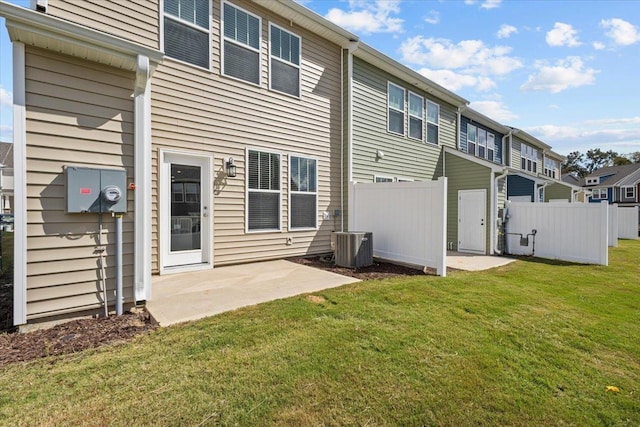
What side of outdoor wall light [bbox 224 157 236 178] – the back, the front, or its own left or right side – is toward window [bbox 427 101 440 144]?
left

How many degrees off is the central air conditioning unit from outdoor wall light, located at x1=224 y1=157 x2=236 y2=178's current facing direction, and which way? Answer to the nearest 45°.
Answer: approximately 45° to its left

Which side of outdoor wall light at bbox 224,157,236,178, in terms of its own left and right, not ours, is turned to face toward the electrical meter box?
right

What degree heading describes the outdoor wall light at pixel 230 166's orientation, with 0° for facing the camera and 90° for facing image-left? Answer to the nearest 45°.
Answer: approximately 315°

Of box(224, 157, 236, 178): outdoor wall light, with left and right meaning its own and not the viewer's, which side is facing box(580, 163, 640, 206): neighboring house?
left

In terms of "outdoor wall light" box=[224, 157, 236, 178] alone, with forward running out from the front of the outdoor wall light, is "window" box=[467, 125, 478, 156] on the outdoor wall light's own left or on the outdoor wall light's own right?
on the outdoor wall light's own left

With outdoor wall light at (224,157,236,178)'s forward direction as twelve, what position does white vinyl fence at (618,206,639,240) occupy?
The white vinyl fence is roughly at 10 o'clock from the outdoor wall light.

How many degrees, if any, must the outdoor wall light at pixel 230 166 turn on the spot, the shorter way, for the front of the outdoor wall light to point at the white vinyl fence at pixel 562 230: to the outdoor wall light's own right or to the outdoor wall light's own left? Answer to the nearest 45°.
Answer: approximately 45° to the outdoor wall light's own left
